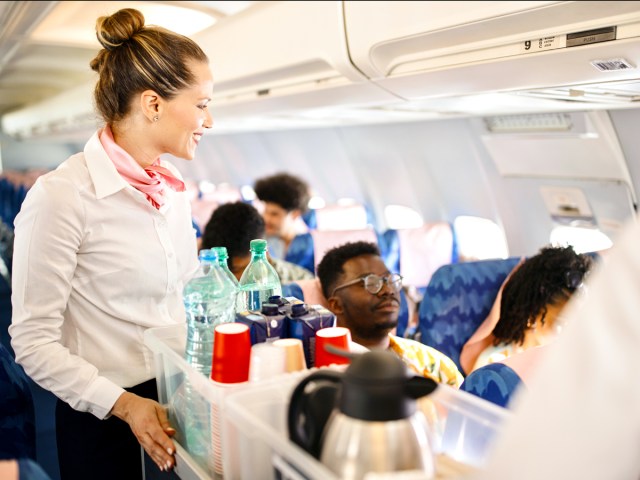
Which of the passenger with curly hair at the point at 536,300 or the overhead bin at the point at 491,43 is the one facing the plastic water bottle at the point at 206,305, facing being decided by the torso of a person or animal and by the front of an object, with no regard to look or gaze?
the overhead bin

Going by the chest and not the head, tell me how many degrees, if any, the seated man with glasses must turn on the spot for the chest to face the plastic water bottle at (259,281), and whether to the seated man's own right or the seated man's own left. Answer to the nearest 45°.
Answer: approximately 45° to the seated man's own right

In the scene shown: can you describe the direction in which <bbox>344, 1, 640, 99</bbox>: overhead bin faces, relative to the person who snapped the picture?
facing the viewer and to the left of the viewer

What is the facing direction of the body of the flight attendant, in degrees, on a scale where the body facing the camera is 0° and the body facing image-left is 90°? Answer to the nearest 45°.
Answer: approximately 315°

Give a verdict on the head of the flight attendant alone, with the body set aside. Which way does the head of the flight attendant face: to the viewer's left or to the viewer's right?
to the viewer's right

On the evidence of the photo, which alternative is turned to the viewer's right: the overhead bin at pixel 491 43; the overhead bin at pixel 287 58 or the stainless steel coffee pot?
the stainless steel coffee pot

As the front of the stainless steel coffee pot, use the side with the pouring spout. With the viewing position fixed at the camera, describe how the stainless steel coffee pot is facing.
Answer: facing to the right of the viewer

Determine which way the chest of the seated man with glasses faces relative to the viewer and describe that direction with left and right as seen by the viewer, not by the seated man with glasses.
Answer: facing the viewer and to the right of the viewer

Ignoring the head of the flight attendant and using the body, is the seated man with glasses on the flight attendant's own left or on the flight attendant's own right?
on the flight attendant's own left

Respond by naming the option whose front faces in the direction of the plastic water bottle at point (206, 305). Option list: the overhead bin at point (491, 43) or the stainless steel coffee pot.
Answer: the overhead bin

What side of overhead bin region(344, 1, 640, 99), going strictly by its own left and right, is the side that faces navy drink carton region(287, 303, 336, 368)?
front

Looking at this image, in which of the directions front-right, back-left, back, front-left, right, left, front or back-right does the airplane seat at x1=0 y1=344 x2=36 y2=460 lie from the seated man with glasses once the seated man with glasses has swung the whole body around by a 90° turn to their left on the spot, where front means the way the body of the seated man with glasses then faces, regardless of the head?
back

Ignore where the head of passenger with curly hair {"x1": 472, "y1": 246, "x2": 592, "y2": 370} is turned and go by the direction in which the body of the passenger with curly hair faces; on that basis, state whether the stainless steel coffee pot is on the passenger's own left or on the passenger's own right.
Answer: on the passenger's own right
